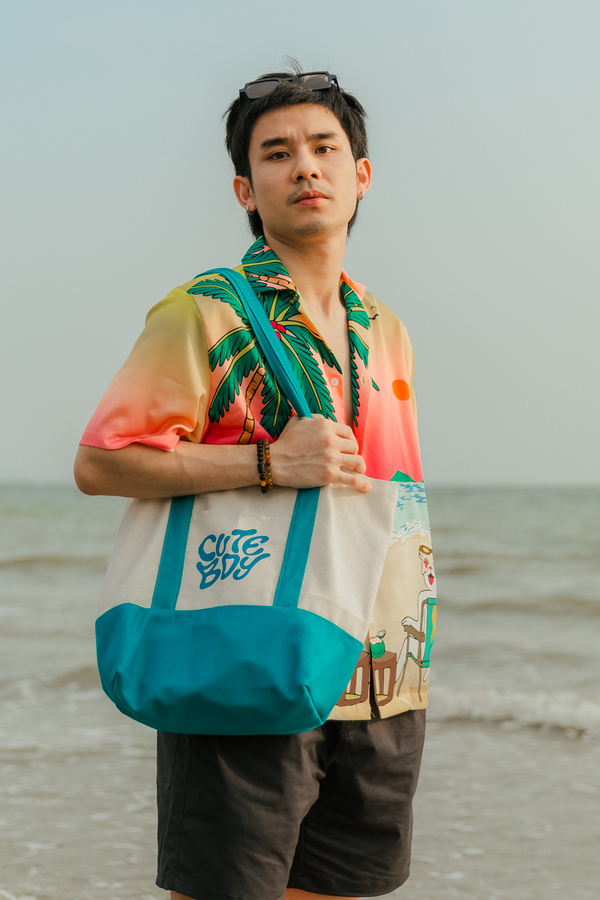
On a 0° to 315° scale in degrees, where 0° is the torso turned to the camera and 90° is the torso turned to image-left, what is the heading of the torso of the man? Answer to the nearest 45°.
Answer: approximately 315°
